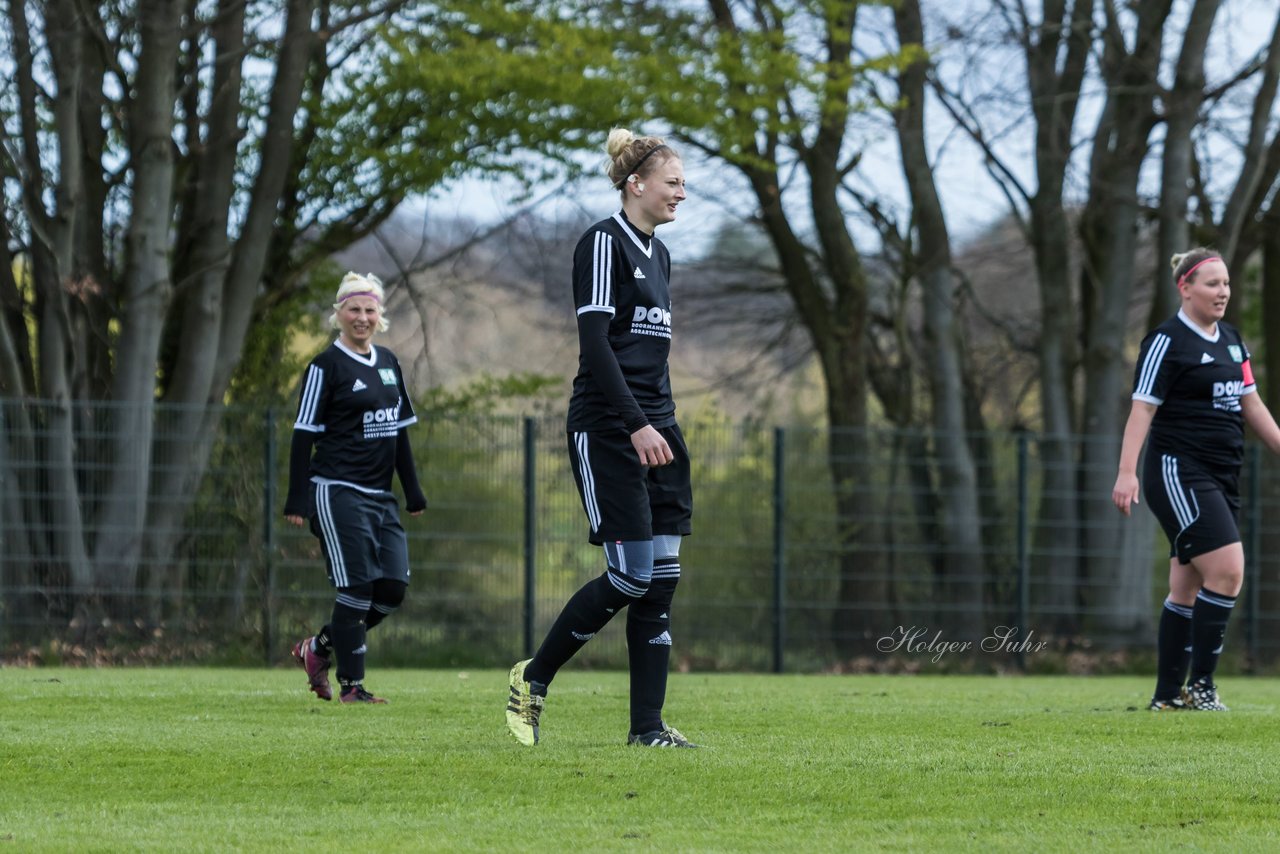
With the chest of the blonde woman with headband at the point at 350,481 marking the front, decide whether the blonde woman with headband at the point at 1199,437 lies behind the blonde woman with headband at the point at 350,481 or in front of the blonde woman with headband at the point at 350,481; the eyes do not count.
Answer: in front

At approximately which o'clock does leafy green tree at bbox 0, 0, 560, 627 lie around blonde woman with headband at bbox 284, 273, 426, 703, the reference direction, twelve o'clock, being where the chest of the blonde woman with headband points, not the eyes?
The leafy green tree is roughly at 7 o'clock from the blonde woman with headband.

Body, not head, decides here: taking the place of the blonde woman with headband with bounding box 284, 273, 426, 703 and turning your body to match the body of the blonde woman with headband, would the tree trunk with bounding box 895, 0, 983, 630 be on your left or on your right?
on your left

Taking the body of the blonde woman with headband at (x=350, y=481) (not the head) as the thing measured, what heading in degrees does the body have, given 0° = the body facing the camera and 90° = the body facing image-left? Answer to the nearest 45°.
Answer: approximately 315°

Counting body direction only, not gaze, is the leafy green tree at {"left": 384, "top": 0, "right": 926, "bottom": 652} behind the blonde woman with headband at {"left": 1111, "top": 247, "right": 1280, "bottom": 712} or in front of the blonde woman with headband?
behind

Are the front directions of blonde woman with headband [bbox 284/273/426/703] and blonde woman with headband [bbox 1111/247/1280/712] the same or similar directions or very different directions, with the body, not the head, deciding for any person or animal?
same or similar directions

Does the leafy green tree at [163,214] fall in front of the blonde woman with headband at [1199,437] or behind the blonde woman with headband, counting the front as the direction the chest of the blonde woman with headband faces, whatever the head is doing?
behind

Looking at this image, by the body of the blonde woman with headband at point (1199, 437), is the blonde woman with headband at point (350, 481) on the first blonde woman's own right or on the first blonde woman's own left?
on the first blonde woman's own right

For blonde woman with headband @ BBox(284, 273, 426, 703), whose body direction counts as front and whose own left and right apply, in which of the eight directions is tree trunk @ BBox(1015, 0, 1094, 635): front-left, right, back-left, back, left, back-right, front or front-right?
left

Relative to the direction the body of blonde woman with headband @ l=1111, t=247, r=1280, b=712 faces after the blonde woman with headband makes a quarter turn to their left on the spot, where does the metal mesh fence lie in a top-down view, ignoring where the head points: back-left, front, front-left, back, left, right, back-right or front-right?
left

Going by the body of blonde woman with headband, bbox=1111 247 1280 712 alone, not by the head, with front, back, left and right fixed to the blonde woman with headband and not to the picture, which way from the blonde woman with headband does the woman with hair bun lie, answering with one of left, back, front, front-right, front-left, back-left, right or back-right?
right

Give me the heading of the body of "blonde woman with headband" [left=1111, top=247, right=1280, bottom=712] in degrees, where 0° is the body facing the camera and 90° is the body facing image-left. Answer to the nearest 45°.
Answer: approximately 315°

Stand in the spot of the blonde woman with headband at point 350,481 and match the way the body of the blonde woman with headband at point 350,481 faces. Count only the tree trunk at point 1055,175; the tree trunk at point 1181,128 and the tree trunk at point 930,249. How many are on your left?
3

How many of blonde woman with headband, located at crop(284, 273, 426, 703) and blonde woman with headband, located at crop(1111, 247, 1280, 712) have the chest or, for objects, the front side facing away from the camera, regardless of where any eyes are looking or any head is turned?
0
